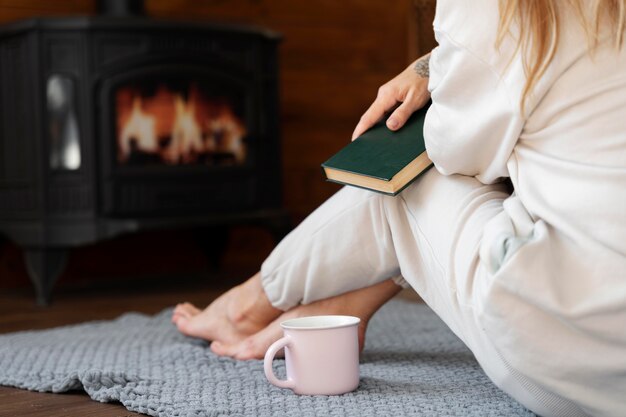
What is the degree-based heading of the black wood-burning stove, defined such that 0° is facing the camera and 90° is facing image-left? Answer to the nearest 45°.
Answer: approximately 315°

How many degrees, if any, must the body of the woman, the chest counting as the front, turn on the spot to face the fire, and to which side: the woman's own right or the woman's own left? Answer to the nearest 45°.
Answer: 0° — they already face it

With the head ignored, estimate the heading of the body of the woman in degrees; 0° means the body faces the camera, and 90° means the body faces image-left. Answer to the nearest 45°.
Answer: approximately 135°
